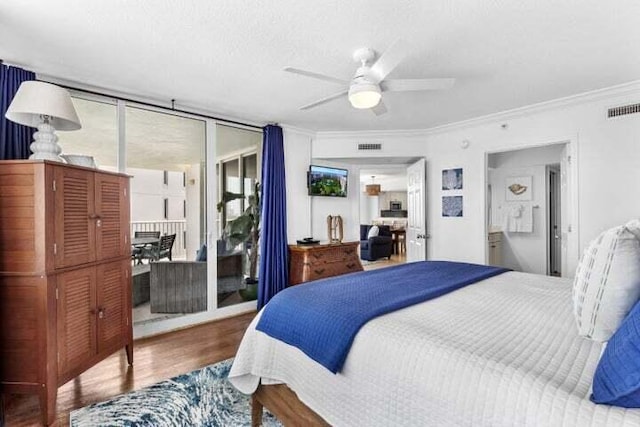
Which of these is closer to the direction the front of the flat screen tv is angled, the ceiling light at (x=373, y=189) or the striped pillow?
the striped pillow

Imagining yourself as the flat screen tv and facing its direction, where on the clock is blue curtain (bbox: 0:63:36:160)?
The blue curtain is roughly at 3 o'clock from the flat screen tv.

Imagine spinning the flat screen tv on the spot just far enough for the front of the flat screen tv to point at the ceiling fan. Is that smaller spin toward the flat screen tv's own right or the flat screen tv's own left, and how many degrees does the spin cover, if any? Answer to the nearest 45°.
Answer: approximately 45° to the flat screen tv's own right

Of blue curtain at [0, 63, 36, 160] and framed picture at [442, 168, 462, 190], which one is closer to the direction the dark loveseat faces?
the blue curtain

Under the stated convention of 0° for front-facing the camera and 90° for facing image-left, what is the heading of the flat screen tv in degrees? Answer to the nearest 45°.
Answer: approximately 315°

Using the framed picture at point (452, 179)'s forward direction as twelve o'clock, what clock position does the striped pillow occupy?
The striped pillow is roughly at 10 o'clock from the framed picture.

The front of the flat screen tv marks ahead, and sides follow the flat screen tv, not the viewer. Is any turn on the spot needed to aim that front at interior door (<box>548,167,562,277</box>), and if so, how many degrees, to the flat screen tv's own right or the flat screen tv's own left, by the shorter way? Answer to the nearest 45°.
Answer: approximately 45° to the flat screen tv's own left

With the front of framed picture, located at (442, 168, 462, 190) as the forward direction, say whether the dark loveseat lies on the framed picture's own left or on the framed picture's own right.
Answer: on the framed picture's own right

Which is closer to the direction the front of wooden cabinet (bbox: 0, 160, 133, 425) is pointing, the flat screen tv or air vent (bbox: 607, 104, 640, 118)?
the air vent
